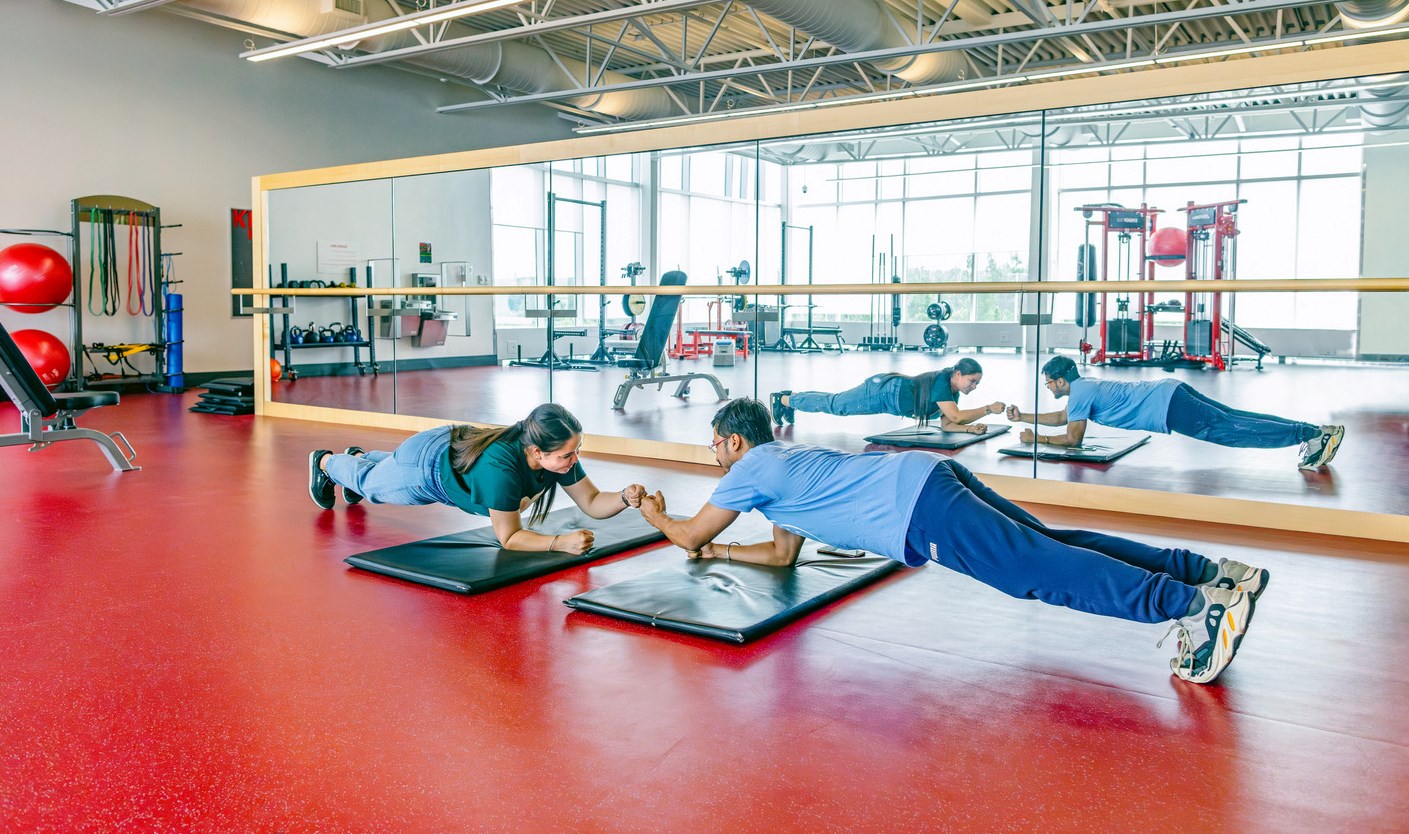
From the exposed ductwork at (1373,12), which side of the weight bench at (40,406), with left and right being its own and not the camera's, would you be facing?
front

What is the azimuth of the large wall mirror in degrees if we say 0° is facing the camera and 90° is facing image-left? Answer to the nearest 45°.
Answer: approximately 45°

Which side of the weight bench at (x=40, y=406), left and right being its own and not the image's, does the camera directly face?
right

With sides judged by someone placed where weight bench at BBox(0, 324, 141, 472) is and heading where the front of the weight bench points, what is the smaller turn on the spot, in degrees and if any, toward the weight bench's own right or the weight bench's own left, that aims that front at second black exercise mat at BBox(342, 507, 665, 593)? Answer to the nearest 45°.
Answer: approximately 45° to the weight bench's own right

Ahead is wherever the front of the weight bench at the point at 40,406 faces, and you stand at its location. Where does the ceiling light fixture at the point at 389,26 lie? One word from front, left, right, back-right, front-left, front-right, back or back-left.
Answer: front-left

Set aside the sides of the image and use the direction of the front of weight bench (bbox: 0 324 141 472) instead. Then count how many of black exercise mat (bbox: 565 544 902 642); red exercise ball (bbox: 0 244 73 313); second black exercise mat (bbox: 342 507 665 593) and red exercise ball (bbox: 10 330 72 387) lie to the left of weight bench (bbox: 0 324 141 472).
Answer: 2

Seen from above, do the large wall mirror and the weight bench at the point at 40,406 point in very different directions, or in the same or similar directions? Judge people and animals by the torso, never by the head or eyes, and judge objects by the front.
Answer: very different directions

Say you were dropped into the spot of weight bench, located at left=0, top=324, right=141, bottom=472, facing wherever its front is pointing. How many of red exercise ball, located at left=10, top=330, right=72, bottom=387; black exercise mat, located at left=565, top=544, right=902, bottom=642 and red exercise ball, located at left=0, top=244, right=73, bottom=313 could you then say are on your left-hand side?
2

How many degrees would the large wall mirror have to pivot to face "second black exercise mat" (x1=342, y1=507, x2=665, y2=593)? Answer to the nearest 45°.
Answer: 0° — it already faces it

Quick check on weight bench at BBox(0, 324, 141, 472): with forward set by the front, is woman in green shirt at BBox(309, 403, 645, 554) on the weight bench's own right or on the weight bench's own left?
on the weight bench's own right

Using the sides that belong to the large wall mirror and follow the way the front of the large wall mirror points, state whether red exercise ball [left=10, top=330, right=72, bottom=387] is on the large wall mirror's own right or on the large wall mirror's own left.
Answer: on the large wall mirror's own right

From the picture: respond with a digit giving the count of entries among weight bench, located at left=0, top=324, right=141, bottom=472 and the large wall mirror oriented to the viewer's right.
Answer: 1
